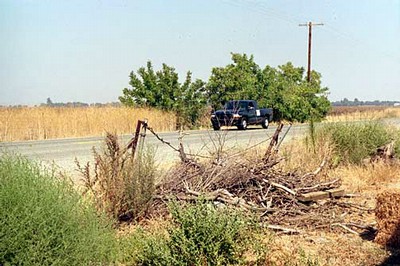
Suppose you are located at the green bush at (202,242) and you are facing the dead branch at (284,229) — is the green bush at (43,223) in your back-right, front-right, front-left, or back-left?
back-left

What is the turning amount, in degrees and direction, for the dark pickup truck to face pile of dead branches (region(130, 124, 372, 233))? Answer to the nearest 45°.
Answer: approximately 45° to its left

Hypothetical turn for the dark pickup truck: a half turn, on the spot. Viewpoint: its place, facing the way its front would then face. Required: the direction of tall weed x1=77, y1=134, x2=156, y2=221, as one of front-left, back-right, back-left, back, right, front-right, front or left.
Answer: back-right

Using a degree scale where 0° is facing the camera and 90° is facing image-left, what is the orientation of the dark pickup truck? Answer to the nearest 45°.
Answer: approximately 45°

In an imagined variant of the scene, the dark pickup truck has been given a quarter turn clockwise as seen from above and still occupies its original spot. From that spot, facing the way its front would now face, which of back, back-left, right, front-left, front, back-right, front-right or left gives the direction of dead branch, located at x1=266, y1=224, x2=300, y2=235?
back-left

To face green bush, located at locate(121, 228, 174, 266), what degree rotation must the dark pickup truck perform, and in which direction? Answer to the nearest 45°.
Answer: approximately 45° to its left
